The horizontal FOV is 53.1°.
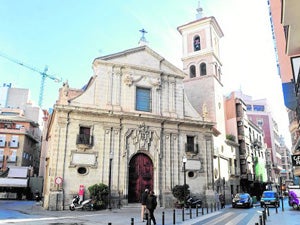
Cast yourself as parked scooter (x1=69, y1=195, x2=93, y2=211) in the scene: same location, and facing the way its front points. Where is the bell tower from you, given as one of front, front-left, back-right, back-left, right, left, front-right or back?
back-right

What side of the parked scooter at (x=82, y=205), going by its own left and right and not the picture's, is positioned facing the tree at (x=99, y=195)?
back

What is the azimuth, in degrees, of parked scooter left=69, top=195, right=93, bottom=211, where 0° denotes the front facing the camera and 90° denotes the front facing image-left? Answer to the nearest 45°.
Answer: approximately 90°

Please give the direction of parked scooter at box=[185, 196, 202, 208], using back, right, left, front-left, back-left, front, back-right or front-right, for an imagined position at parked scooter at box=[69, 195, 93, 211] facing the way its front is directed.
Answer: back

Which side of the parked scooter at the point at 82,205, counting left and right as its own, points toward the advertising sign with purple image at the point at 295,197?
back
